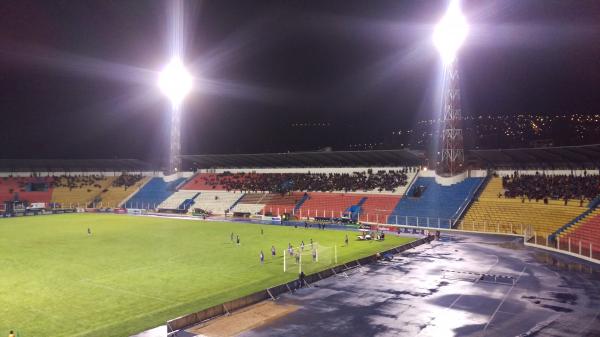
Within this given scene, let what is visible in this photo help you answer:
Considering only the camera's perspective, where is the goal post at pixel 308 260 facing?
facing away from the viewer and to the left of the viewer
